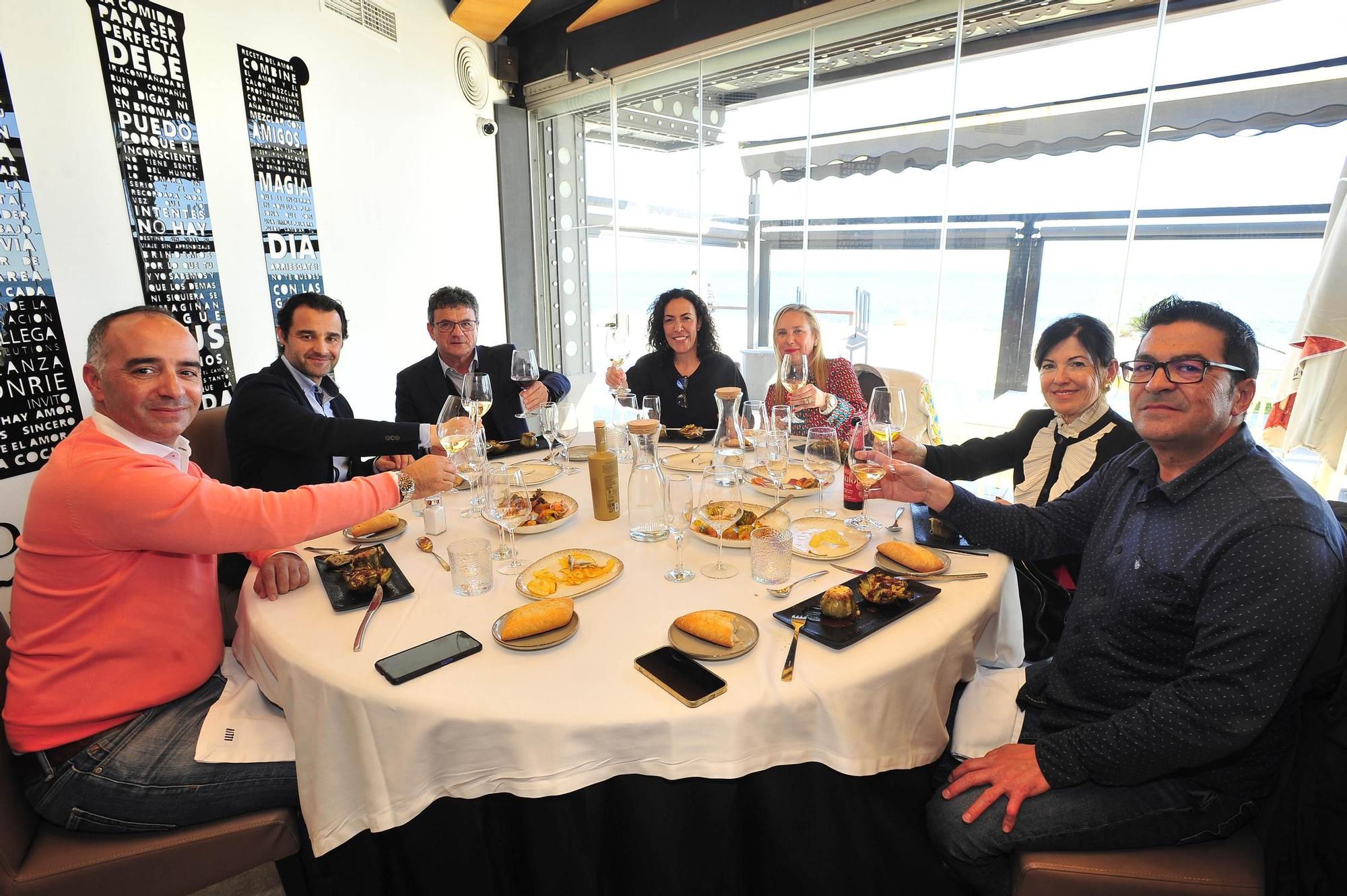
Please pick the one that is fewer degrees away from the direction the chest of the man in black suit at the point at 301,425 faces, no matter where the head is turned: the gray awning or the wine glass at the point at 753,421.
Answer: the wine glass

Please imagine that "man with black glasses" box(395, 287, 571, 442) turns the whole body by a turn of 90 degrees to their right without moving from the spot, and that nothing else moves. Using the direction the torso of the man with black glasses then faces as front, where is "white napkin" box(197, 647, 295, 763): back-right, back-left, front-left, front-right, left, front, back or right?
left

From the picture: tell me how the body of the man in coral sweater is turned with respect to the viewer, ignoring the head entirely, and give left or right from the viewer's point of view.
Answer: facing to the right of the viewer

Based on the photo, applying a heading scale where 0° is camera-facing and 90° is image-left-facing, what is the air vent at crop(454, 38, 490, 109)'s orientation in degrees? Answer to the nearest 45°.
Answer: approximately 315°

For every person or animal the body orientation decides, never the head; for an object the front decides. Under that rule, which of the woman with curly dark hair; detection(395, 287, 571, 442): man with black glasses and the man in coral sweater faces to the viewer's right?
the man in coral sweater

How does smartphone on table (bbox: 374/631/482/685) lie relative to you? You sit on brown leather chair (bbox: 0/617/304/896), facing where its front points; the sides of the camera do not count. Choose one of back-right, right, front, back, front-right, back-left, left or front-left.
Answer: front-right

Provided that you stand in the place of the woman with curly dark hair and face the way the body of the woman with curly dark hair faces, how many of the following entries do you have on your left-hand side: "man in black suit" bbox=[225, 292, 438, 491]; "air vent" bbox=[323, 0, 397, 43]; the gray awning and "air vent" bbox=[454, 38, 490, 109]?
1

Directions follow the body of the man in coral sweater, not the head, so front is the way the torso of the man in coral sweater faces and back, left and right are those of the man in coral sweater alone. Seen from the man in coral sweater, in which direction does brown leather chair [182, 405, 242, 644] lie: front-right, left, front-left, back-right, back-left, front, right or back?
left

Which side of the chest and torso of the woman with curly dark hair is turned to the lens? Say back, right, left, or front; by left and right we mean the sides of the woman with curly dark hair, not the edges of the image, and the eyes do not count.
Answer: front

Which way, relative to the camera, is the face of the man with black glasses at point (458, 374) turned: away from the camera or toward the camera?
toward the camera

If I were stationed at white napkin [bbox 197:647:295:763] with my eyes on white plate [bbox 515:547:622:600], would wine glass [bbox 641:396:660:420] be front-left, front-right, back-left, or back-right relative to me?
front-left

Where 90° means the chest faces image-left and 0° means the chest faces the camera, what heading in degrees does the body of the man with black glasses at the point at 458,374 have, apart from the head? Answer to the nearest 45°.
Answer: approximately 0°

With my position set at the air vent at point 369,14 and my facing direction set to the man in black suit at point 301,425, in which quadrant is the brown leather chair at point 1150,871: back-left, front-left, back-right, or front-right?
front-left

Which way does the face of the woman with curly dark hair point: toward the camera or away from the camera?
toward the camera

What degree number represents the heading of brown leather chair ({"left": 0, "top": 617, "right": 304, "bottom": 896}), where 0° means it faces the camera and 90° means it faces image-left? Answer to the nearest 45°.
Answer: approximately 270°
